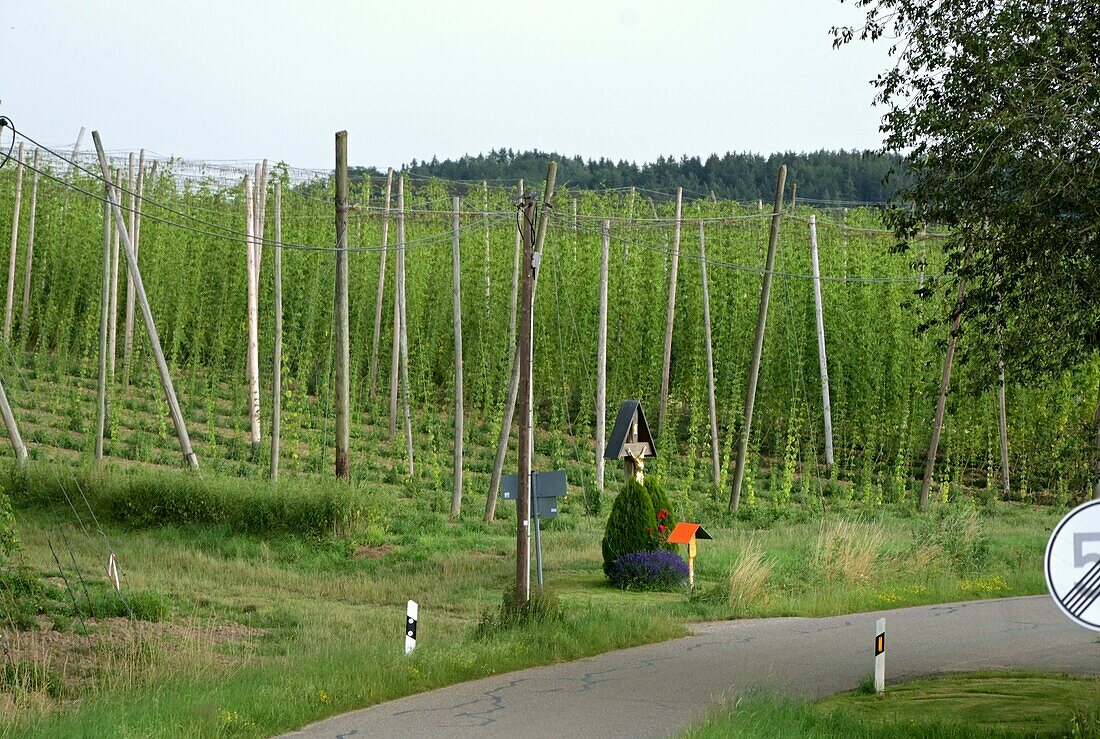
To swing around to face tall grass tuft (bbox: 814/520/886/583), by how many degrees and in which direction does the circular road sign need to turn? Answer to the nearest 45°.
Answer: approximately 180°

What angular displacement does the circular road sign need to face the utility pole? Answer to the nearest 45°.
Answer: approximately 135° to its right

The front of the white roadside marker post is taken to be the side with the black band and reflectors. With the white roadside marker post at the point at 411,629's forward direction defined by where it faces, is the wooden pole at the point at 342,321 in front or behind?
behind

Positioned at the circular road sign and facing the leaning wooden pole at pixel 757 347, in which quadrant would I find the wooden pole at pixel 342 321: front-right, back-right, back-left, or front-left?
front-left

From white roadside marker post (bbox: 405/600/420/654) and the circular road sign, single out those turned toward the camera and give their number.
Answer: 2

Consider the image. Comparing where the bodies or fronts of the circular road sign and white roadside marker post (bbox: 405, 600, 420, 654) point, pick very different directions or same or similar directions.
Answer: same or similar directions

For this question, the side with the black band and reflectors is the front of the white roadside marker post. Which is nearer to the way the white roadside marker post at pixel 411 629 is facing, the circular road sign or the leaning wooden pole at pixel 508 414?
the circular road sign

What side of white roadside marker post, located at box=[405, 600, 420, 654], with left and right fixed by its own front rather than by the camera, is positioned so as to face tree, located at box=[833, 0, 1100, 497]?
left

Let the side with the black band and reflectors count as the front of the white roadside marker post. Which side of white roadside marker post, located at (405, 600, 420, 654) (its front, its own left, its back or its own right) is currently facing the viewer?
front

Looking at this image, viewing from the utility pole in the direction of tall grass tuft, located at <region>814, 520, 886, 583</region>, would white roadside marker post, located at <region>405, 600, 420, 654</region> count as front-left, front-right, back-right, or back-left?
back-right

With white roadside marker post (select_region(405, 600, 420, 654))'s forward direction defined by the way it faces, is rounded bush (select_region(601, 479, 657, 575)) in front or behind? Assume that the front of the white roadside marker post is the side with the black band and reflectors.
behind

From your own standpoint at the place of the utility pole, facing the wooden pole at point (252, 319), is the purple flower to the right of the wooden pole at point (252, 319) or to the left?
right

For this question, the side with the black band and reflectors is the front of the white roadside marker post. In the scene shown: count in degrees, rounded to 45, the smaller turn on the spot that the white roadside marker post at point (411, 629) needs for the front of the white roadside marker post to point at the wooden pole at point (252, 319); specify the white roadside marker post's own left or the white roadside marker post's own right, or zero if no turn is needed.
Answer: approximately 180°

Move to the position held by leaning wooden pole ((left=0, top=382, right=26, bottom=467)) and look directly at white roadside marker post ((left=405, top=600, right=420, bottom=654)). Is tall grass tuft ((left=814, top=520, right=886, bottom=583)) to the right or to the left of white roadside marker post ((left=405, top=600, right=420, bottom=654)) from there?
left
